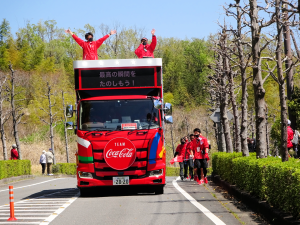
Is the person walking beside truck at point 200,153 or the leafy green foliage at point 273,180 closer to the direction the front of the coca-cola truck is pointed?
the leafy green foliage

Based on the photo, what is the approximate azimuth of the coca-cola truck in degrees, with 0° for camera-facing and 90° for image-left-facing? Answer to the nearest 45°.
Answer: approximately 0°

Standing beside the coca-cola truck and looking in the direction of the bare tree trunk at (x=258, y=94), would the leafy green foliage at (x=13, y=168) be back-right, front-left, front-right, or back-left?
back-left

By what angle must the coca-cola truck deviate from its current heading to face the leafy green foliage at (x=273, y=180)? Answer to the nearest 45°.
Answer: approximately 45° to its left

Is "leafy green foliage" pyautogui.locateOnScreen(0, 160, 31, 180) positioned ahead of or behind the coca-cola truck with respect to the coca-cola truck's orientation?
behind

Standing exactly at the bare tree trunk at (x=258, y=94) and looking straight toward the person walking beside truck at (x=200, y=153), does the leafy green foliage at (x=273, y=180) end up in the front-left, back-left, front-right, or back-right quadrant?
back-left

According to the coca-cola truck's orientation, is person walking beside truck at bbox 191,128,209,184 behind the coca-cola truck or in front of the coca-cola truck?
behind

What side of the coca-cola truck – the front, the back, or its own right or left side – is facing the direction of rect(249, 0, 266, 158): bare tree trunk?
left
